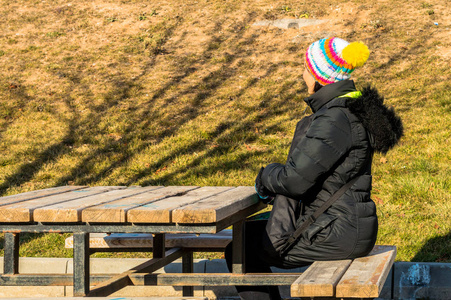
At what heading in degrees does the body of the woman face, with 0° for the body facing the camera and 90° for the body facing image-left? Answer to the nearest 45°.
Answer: approximately 90°

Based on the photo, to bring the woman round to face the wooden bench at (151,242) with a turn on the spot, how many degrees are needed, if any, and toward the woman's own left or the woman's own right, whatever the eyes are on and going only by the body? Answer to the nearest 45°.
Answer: approximately 45° to the woman's own right

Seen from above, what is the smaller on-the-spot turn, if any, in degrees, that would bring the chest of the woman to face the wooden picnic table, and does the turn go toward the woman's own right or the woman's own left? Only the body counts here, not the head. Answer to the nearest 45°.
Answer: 0° — they already face it

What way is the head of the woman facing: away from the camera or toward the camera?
away from the camera
